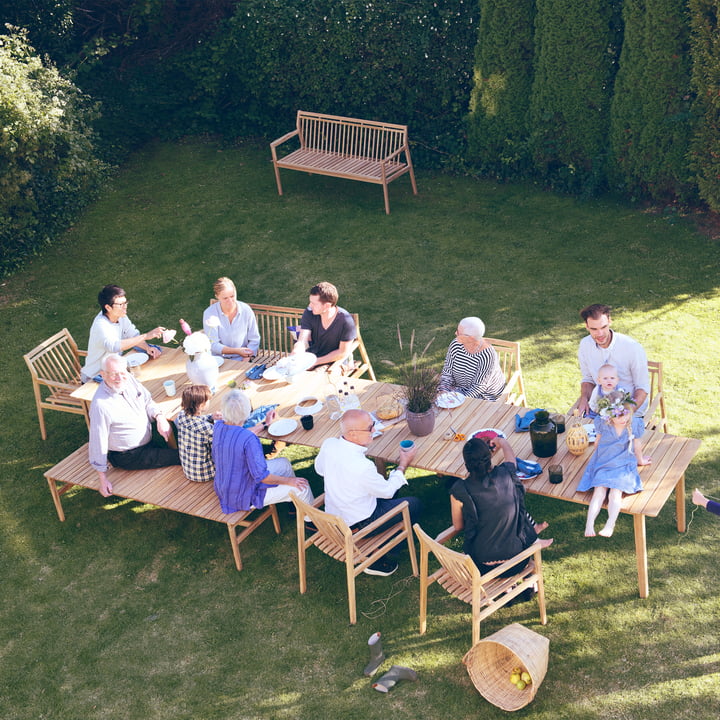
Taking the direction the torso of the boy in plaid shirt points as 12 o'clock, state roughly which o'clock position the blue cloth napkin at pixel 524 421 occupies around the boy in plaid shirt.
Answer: The blue cloth napkin is roughly at 2 o'clock from the boy in plaid shirt.

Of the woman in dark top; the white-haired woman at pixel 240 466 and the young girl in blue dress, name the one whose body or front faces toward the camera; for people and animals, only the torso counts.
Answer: the young girl in blue dress

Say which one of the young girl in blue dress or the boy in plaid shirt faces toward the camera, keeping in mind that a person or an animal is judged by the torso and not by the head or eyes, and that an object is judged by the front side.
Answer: the young girl in blue dress

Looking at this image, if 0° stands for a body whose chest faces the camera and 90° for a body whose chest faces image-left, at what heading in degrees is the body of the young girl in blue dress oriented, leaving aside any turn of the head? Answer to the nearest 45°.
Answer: approximately 0°

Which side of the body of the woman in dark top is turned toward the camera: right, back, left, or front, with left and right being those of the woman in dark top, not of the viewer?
back

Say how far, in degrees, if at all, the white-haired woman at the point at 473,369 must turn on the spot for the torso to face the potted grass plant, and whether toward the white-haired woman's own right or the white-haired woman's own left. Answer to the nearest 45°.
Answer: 0° — they already face it

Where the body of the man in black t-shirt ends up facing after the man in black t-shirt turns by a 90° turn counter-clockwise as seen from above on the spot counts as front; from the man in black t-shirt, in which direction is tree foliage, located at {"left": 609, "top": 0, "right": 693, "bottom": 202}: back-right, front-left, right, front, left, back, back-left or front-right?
left

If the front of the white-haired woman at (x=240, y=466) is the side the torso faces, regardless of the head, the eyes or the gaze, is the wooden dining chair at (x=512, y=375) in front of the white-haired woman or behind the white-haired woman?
in front

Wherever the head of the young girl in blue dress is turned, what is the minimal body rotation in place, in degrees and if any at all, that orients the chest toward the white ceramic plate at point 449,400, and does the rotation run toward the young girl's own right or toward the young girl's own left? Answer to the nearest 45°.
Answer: approximately 135° to the young girl's own right

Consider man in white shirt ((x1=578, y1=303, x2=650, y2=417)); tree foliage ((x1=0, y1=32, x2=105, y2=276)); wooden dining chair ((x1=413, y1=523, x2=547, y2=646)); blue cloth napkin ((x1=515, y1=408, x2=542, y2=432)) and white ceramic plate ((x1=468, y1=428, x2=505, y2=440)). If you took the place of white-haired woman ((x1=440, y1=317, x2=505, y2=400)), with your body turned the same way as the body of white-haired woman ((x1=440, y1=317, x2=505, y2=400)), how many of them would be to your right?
1

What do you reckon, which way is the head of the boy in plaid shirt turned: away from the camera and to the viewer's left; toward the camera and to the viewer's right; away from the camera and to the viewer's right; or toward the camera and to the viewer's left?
away from the camera and to the viewer's right

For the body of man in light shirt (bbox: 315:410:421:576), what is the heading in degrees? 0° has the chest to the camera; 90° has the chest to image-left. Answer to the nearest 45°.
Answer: approximately 225°

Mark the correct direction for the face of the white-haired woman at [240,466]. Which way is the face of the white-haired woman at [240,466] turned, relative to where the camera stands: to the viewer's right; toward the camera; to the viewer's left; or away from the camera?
away from the camera

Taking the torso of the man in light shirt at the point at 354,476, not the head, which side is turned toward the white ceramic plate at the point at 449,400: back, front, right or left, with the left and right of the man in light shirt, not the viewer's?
front

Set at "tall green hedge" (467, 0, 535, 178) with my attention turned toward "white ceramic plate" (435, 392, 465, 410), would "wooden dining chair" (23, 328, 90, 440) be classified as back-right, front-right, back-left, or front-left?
front-right

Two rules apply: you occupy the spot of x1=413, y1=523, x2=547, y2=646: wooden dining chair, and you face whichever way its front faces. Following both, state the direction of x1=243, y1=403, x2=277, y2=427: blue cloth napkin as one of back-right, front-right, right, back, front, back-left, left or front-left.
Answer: left

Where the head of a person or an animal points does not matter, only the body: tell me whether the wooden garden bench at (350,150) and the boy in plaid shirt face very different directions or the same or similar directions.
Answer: very different directions

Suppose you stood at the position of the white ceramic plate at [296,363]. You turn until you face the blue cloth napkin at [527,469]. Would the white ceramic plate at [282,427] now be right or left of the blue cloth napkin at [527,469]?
right

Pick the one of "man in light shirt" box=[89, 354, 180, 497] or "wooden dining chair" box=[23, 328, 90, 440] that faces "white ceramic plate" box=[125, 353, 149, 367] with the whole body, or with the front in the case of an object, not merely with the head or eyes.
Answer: the wooden dining chair

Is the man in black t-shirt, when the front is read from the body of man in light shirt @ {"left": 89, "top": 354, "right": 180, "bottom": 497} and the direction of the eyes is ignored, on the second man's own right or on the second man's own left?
on the second man's own left

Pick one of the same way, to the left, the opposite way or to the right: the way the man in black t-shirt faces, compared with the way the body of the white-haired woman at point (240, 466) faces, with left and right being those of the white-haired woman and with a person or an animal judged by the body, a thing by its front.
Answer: the opposite way
